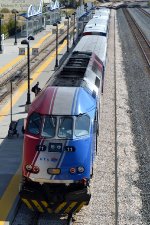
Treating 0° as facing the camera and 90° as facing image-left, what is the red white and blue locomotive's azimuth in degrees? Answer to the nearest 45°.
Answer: approximately 0°
